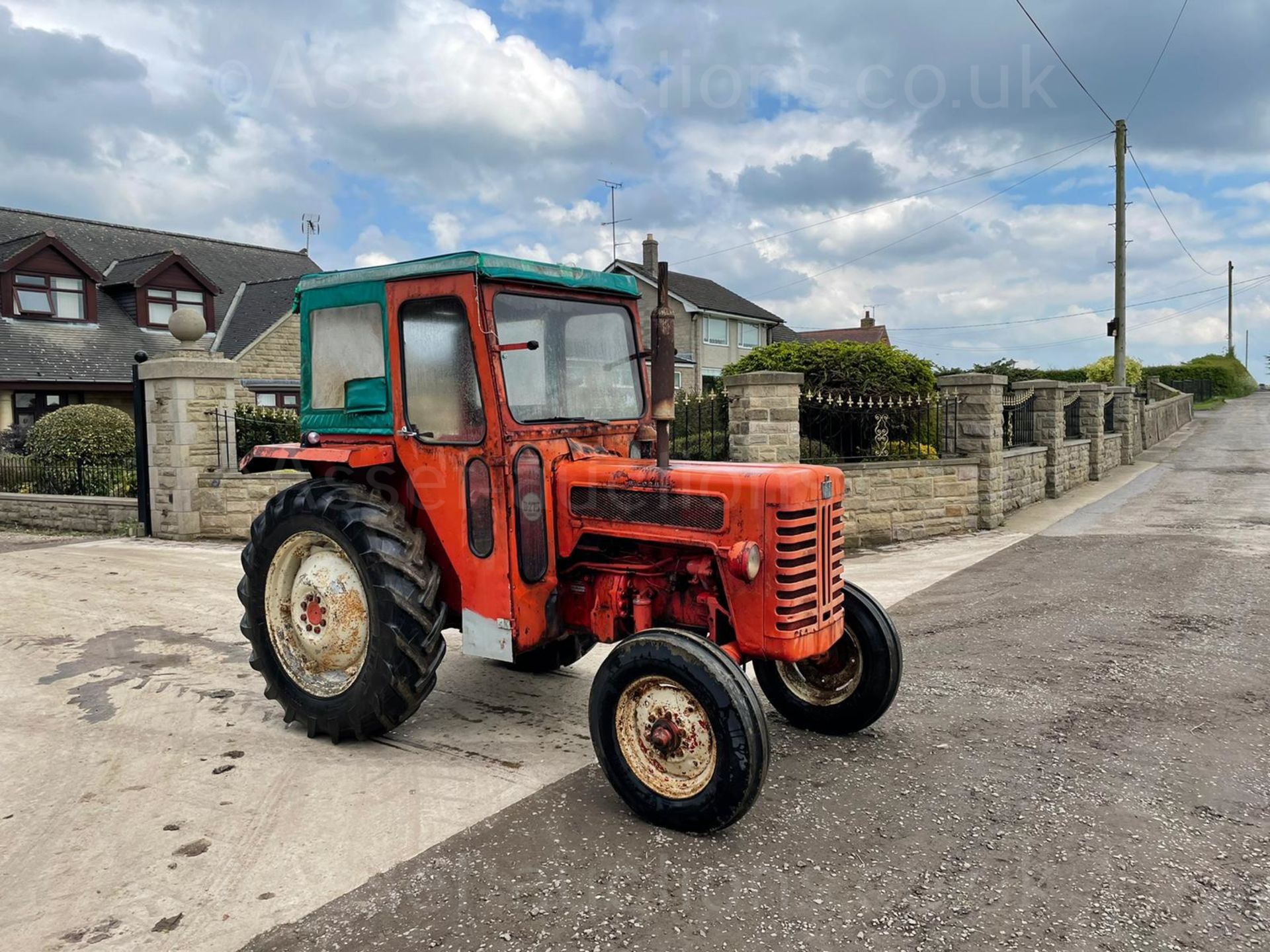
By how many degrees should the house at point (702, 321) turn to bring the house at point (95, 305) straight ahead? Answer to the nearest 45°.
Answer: approximately 90° to its right

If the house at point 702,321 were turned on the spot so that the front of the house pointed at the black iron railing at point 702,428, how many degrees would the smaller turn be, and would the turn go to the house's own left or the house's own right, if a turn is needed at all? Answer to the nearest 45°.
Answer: approximately 45° to the house's own right

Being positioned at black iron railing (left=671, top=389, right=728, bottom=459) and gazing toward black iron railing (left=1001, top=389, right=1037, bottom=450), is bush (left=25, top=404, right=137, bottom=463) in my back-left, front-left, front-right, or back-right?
back-left

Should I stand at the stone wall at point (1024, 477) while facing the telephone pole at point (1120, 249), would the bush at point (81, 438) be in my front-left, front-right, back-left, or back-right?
back-left

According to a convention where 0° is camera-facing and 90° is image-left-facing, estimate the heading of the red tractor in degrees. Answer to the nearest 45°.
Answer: approximately 315°

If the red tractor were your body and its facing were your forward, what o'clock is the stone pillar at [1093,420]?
The stone pillar is roughly at 9 o'clock from the red tractor.

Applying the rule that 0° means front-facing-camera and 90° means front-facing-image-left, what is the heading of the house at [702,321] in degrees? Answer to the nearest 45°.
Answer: approximately 315°

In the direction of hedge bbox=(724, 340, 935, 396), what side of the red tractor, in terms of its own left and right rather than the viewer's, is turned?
left
